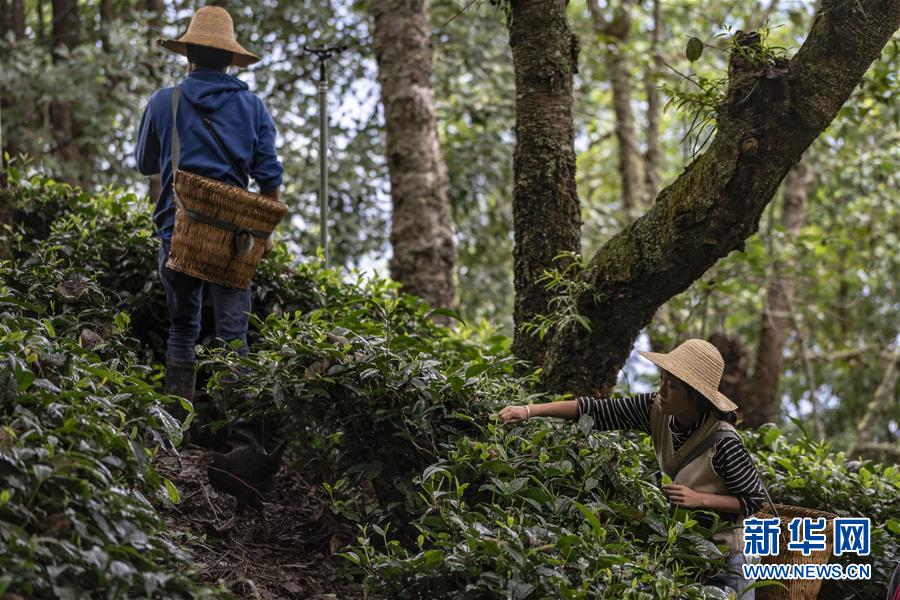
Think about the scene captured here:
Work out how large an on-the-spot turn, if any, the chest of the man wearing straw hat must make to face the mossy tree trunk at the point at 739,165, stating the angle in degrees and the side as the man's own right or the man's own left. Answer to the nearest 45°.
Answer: approximately 90° to the man's own right

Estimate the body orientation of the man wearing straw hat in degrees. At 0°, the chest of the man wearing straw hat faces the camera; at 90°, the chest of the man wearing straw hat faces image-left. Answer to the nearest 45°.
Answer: approximately 180°

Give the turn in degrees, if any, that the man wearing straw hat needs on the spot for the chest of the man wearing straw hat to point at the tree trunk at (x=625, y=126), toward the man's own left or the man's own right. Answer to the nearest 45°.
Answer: approximately 45° to the man's own right

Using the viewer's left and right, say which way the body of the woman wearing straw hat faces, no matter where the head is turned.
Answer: facing the viewer and to the left of the viewer

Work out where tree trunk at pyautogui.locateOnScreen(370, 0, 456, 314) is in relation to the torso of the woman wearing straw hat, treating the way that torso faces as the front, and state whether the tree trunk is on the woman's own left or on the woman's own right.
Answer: on the woman's own right

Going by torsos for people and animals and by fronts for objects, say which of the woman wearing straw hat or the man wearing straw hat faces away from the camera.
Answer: the man wearing straw hat

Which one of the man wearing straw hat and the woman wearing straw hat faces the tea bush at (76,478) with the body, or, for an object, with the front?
the woman wearing straw hat

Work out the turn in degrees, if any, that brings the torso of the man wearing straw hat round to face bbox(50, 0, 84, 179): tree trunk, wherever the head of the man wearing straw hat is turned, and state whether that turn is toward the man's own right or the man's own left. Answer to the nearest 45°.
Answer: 0° — they already face it

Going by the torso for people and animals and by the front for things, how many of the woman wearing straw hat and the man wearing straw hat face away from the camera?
1

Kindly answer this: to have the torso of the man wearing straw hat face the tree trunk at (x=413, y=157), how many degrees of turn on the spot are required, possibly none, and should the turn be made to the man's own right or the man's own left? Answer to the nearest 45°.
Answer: approximately 45° to the man's own right

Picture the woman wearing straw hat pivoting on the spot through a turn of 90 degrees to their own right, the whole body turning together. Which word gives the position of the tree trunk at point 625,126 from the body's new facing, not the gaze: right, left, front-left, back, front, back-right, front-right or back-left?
front-right

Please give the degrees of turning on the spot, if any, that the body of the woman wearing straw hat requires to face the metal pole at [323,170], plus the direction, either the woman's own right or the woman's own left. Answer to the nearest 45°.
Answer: approximately 90° to the woman's own right

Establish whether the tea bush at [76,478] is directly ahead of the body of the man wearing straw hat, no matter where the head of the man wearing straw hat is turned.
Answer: no

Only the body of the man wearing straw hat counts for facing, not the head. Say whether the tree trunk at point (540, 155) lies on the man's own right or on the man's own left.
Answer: on the man's own right

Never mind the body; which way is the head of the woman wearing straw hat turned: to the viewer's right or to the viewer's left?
to the viewer's left

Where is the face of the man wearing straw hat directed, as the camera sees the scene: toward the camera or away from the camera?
away from the camera

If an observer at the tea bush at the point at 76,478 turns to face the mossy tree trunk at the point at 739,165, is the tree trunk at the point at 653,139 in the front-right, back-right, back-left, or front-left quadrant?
front-left
